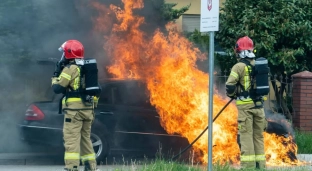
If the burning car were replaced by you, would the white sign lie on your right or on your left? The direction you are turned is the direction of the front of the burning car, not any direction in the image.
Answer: on your right

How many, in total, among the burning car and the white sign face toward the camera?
1

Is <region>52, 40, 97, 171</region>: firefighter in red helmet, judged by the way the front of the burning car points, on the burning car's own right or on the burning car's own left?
on the burning car's own right

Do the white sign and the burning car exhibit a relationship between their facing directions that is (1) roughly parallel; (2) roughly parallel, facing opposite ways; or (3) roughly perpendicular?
roughly perpendicular

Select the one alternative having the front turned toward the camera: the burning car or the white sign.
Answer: the white sign

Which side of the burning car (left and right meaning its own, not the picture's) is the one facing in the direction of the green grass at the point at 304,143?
front

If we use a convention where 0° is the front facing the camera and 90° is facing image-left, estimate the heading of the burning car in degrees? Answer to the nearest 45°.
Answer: approximately 270°

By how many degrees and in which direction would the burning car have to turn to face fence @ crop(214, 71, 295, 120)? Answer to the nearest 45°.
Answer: approximately 45° to its left

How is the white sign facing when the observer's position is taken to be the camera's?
facing the viewer

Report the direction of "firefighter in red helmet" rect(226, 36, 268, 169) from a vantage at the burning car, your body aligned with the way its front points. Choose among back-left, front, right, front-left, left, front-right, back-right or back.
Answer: front-right

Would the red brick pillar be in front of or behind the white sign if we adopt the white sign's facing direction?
behind
